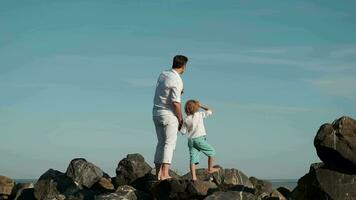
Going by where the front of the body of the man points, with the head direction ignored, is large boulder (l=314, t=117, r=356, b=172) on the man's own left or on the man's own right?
on the man's own right

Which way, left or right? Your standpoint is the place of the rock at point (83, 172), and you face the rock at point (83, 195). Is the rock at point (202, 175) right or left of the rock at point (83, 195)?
left

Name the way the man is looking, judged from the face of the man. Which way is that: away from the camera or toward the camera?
away from the camera

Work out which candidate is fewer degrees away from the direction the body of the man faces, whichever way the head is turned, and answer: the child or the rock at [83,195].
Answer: the child

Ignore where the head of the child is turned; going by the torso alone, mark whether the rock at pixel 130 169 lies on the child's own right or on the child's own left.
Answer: on the child's own left

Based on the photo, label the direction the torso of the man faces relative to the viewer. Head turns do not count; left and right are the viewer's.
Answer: facing away from the viewer and to the right of the viewer

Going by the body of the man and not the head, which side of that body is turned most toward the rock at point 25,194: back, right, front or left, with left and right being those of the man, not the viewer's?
left

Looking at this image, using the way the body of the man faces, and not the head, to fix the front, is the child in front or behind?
in front

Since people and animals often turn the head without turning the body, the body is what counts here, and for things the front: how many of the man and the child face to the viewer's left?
0

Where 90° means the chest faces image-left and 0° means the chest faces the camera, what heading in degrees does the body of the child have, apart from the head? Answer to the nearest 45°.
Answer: approximately 225°

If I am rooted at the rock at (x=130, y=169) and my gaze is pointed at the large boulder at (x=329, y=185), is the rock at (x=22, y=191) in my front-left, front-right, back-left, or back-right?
back-right

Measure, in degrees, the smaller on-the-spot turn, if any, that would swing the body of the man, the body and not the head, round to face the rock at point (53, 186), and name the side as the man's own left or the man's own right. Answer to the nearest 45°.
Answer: approximately 90° to the man's own left
